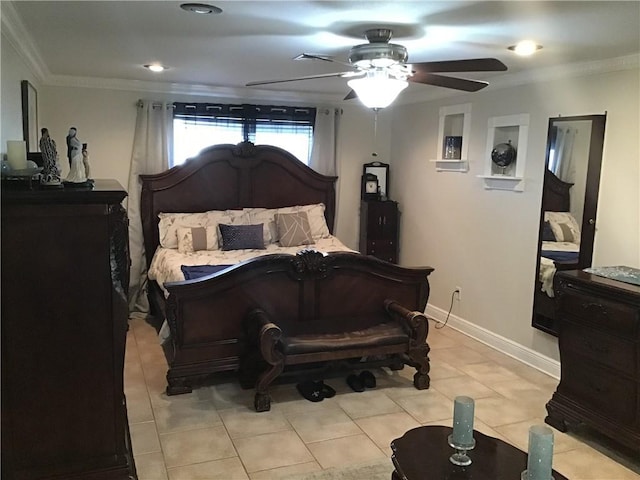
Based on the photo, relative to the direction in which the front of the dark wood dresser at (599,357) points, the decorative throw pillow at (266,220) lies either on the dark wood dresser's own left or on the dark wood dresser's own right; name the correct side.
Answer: on the dark wood dresser's own right

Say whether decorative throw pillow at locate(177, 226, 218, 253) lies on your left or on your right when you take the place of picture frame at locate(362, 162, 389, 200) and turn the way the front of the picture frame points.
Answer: on your right

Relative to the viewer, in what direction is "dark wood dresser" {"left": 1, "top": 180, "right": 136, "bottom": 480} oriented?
to the viewer's right

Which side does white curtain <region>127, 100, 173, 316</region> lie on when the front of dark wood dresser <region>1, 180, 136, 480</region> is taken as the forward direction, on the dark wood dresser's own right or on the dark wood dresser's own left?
on the dark wood dresser's own left

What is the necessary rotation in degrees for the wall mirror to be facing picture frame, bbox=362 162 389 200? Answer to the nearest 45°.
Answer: approximately 90° to its right

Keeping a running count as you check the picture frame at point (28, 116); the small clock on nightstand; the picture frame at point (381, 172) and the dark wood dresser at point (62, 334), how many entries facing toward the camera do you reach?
2

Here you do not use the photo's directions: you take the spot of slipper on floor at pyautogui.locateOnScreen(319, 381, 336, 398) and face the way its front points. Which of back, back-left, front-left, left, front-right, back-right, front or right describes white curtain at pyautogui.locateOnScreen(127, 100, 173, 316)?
back

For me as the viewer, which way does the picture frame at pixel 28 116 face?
facing to the right of the viewer

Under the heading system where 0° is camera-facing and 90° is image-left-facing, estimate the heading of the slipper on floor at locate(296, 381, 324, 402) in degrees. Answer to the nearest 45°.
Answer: approximately 315°

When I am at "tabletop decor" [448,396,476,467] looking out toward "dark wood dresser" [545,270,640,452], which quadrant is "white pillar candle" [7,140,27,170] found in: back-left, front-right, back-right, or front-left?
back-left
